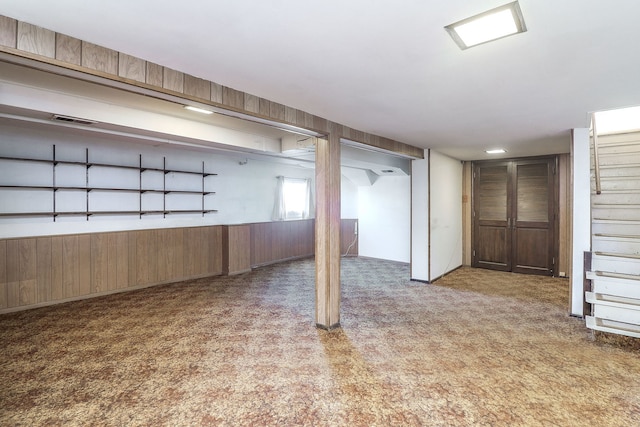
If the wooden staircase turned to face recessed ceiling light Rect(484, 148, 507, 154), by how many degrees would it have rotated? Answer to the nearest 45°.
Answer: approximately 135° to its right

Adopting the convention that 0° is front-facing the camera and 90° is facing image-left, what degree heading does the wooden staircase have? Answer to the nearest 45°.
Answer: approximately 0°

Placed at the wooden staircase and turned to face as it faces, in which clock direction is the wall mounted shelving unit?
The wall mounted shelving unit is roughly at 2 o'clock from the wooden staircase.

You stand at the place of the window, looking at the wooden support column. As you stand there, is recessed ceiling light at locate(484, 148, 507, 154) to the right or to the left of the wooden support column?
left

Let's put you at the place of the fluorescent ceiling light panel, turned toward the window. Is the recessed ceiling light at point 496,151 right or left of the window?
right

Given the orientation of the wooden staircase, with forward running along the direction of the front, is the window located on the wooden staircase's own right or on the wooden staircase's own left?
on the wooden staircase's own right

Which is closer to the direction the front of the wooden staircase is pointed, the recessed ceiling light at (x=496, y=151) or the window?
the window

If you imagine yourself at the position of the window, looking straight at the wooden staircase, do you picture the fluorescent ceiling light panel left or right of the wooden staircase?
right
